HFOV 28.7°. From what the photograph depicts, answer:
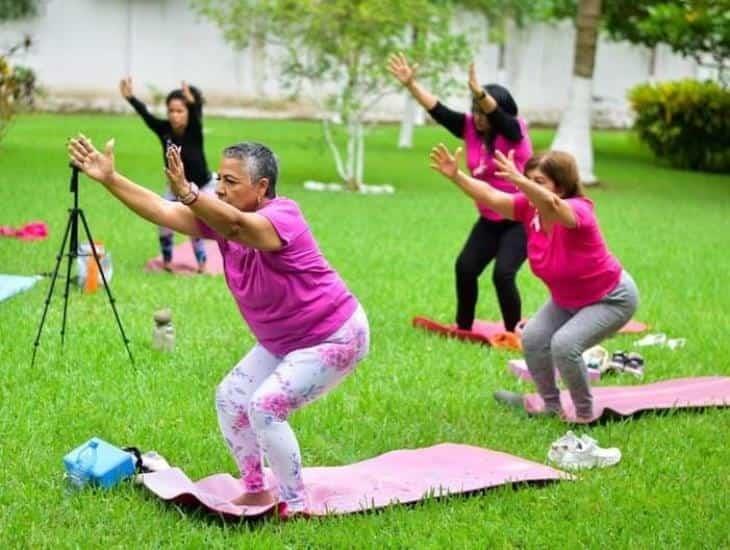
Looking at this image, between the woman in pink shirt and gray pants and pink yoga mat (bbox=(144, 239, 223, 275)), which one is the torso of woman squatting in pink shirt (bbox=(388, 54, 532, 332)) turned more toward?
the woman in pink shirt and gray pants

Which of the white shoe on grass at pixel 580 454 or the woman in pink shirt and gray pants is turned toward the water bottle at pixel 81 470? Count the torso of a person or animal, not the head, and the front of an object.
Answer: the woman in pink shirt and gray pants

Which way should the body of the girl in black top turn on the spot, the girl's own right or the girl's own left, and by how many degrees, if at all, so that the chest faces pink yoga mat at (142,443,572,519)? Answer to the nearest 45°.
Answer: approximately 45° to the girl's own left

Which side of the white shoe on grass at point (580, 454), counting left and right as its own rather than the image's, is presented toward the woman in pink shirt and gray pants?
left

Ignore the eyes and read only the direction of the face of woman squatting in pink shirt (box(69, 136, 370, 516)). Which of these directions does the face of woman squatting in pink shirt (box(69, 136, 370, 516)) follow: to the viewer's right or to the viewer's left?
to the viewer's left

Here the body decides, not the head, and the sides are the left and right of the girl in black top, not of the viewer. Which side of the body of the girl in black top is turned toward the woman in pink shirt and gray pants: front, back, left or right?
left

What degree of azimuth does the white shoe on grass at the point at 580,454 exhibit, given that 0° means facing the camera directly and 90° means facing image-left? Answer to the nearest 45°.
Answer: approximately 270°

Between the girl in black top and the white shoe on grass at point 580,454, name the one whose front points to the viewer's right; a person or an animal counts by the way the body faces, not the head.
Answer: the white shoe on grass

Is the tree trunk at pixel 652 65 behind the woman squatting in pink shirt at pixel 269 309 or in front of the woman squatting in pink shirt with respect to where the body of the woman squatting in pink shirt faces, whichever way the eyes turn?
behind

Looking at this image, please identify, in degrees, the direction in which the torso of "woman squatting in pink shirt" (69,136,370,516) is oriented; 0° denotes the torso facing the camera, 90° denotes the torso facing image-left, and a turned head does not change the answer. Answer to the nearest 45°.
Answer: approximately 45°

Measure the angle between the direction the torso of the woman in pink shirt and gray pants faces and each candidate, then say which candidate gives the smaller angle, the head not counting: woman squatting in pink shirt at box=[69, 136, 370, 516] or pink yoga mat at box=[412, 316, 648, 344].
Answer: the woman squatting in pink shirt
